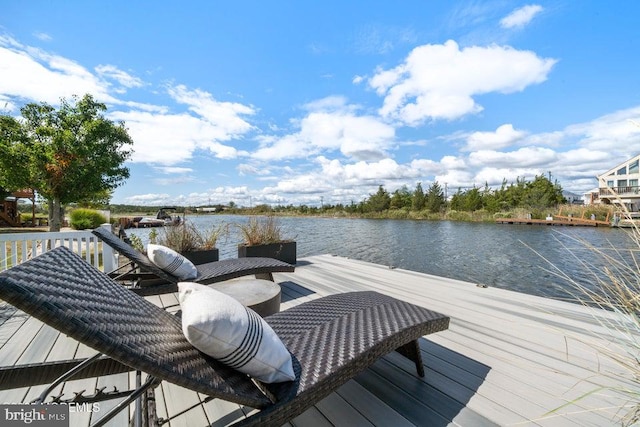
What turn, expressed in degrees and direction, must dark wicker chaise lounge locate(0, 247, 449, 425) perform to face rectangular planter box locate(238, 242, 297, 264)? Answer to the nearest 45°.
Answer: approximately 45° to its left

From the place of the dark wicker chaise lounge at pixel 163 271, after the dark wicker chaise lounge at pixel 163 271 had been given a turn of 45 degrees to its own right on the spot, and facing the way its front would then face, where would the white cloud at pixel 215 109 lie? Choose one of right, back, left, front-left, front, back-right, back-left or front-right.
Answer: back-left

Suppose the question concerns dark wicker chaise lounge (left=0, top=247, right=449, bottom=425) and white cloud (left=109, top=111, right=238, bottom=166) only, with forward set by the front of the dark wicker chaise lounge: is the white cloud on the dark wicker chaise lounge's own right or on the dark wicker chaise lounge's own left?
on the dark wicker chaise lounge's own left

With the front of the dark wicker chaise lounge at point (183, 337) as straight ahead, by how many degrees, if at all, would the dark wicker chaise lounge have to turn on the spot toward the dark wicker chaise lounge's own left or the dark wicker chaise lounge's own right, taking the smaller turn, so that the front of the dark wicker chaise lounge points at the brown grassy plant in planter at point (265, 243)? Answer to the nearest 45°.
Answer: approximately 45° to the dark wicker chaise lounge's own left

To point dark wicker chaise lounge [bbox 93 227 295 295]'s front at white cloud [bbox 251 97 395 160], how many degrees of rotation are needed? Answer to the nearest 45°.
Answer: approximately 45° to its left

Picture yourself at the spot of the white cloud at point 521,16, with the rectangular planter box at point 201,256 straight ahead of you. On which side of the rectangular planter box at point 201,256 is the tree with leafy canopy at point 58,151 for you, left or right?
right

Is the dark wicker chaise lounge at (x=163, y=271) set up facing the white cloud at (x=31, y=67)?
no

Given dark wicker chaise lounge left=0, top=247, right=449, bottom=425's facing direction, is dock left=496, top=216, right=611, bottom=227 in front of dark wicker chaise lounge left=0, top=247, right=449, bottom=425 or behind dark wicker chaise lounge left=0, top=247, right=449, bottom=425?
in front

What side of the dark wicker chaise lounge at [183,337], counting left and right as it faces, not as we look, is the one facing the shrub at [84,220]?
left

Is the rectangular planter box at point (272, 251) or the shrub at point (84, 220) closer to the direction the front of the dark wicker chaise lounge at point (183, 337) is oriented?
the rectangular planter box

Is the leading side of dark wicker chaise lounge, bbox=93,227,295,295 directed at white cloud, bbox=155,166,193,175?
no

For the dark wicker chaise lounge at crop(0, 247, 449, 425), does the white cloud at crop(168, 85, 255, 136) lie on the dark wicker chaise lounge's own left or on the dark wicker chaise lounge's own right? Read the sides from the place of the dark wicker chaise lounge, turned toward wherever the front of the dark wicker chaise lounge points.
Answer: on the dark wicker chaise lounge's own left

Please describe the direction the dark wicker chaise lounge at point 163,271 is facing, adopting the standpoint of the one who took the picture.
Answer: facing to the right of the viewer

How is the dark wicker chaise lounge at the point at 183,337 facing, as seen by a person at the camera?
facing away from the viewer and to the right of the viewer

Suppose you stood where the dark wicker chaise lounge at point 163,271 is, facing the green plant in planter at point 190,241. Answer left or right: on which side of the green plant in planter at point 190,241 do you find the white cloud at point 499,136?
right
